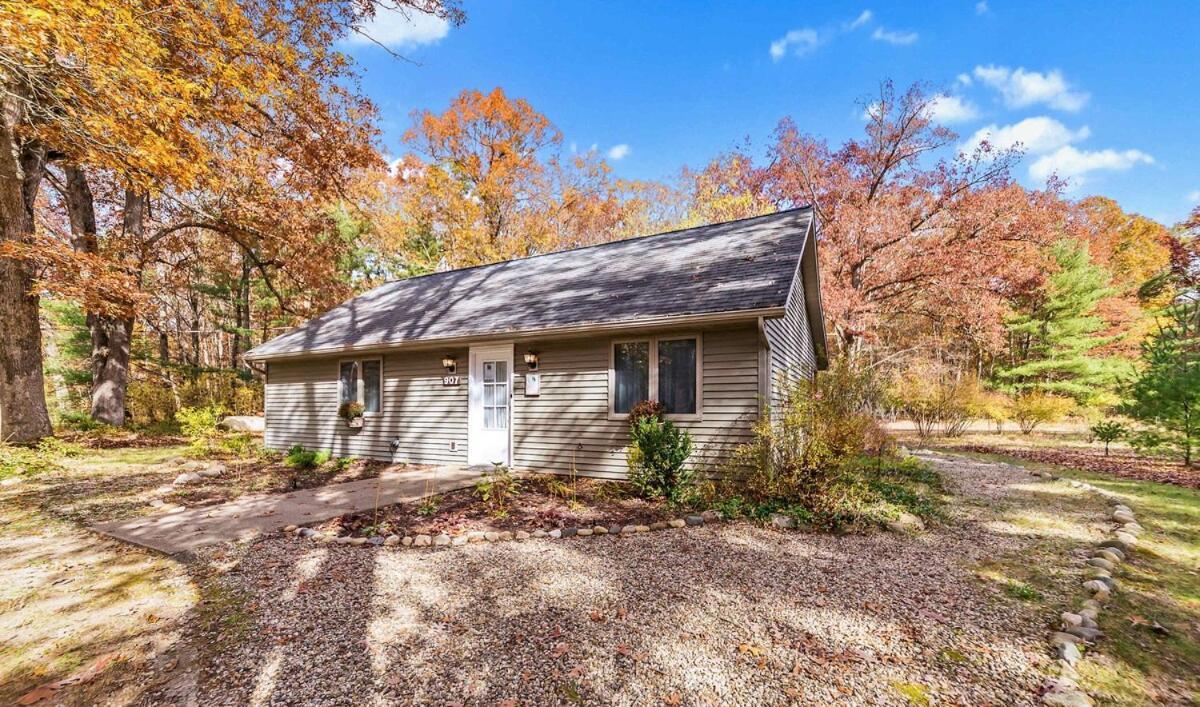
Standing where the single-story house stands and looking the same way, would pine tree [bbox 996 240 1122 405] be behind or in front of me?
behind

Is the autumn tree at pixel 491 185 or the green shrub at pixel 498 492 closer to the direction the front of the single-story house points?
the green shrub

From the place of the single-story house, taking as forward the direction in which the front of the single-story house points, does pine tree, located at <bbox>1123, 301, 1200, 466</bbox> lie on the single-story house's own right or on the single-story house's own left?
on the single-story house's own left

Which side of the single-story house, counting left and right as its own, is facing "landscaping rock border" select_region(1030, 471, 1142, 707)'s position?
left

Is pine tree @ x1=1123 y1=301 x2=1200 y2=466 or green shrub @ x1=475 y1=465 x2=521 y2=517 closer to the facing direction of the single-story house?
the green shrub

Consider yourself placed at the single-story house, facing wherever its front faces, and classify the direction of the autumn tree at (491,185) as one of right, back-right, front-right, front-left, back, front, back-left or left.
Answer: back-right

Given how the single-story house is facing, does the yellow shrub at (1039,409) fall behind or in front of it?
behind

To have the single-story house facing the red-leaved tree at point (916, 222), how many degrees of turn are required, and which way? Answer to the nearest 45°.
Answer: approximately 180°

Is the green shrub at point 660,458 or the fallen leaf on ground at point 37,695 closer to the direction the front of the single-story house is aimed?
the fallen leaf on ground

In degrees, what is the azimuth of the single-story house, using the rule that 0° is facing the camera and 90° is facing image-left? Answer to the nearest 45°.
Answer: approximately 45°

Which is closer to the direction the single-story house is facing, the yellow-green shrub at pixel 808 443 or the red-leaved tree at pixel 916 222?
the yellow-green shrub

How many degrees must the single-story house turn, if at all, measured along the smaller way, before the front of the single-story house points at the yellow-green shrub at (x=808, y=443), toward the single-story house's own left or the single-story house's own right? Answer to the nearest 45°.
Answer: approximately 90° to the single-story house's own left

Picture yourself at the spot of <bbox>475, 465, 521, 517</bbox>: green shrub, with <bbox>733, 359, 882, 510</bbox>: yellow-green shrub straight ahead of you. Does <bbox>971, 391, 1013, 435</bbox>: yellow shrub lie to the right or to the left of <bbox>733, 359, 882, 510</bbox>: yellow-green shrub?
left

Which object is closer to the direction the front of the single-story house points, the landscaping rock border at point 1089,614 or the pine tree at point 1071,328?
the landscaping rock border

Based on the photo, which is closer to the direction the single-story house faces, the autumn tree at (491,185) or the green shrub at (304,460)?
the green shrub

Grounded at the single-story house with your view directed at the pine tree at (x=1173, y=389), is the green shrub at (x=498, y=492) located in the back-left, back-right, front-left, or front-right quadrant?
back-right
